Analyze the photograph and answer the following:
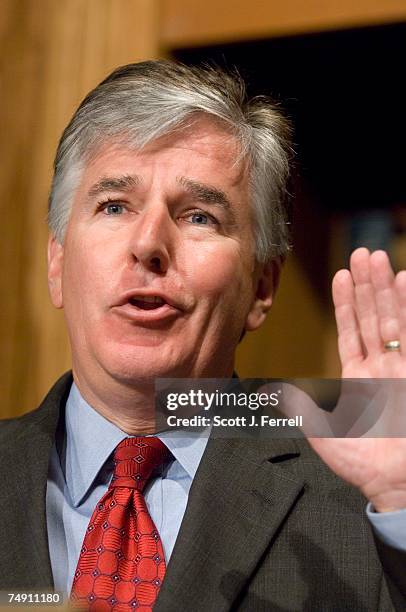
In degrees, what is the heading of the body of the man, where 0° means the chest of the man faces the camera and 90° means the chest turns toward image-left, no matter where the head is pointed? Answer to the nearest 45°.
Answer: approximately 45°
